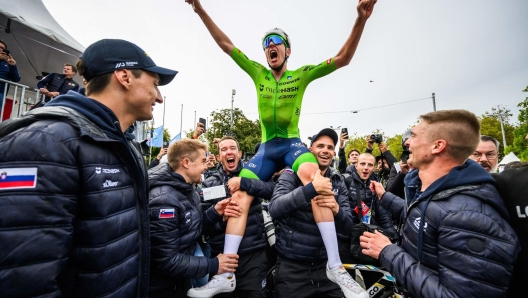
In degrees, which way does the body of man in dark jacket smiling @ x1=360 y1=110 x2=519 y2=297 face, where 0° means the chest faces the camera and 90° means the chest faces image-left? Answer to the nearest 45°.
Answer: approximately 90°

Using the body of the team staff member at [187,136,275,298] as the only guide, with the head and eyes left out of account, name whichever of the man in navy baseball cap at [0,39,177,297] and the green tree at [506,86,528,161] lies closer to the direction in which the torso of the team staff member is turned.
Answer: the man in navy baseball cap

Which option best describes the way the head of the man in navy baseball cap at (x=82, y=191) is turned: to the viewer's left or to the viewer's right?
to the viewer's right

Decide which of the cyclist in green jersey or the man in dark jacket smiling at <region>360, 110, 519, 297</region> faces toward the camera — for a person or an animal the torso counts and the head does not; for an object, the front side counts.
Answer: the cyclist in green jersey

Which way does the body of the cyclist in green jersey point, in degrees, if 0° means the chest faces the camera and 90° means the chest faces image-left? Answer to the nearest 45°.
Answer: approximately 0°

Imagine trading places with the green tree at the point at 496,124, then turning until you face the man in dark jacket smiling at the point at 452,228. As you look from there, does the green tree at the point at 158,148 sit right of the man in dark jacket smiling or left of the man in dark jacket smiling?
right

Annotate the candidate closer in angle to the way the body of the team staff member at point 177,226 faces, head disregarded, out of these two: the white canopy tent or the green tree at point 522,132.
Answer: the green tree

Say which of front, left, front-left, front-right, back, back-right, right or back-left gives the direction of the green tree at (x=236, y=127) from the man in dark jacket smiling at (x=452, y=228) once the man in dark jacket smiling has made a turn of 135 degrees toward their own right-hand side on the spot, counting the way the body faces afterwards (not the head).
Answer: left

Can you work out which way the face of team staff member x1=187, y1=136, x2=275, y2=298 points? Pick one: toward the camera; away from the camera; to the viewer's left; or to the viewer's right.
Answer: toward the camera

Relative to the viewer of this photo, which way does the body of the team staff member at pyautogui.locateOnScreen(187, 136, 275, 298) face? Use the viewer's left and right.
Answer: facing the viewer

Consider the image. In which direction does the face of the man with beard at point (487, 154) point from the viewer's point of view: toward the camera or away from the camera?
toward the camera

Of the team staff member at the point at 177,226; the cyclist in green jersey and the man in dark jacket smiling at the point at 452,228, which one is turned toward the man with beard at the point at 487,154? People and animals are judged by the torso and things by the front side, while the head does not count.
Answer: the team staff member

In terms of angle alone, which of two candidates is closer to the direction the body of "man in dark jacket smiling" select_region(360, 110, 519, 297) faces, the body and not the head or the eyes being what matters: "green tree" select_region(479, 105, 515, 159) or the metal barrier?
the metal barrier

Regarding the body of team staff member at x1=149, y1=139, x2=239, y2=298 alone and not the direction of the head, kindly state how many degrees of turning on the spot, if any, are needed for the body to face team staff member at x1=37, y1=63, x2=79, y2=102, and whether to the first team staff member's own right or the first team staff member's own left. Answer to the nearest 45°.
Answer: approximately 135° to the first team staff member's own left

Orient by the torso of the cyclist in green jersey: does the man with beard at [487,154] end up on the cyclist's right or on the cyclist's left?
on the cyclist's left
